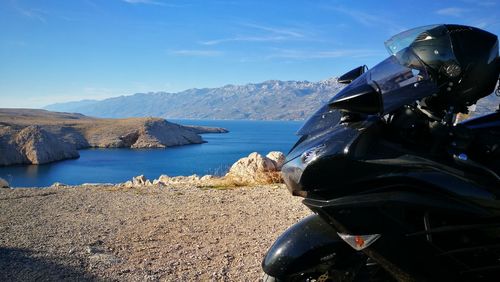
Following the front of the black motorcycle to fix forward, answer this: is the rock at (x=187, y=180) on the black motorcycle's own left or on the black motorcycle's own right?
on the black motorcycle's own right

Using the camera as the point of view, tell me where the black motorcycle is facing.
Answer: facing to the left of the viewer

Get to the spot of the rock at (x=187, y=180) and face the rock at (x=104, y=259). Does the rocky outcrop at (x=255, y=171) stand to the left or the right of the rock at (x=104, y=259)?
left

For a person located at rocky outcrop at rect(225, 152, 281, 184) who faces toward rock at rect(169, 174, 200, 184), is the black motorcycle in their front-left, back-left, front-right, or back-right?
back-left
